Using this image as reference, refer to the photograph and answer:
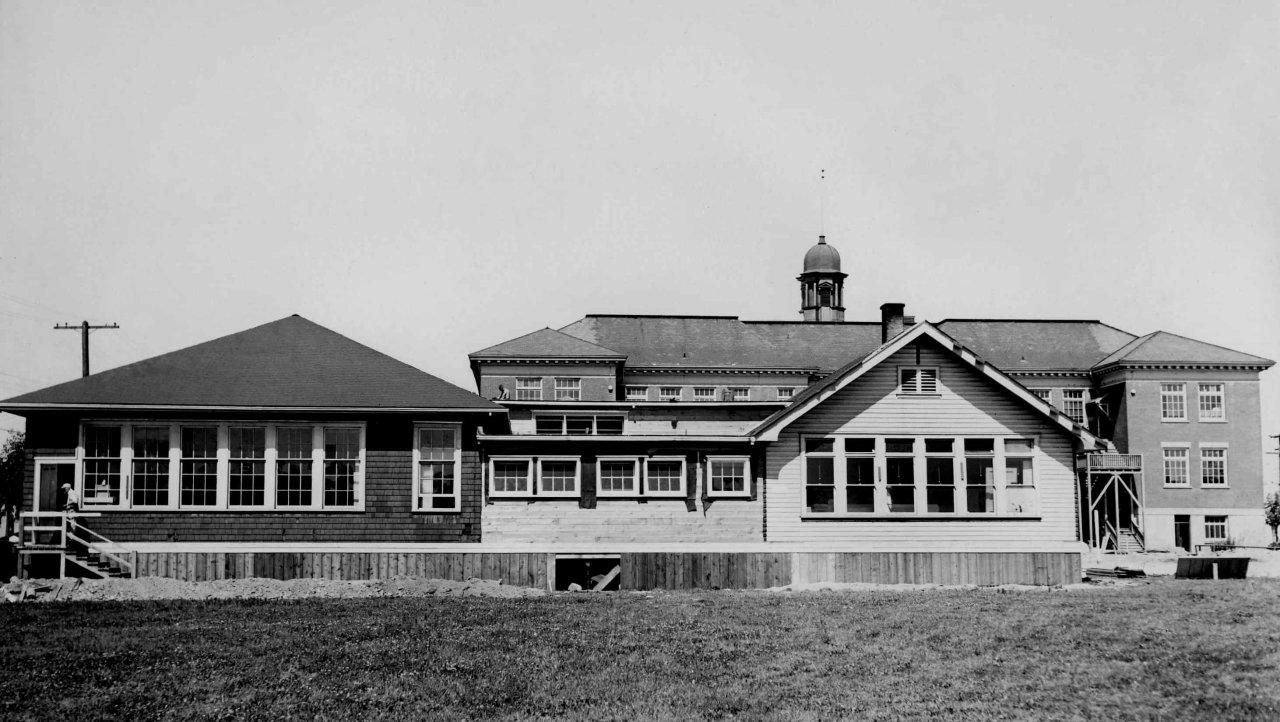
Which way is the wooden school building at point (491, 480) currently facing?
toward the camera
